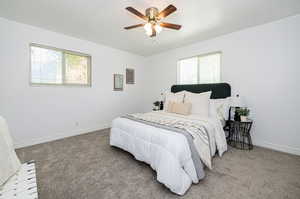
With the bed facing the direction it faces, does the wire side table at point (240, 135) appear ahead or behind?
behind

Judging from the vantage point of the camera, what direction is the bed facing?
facing the viewer and to the left of the viewer

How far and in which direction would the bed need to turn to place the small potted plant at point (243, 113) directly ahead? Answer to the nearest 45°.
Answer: approximately 180°
